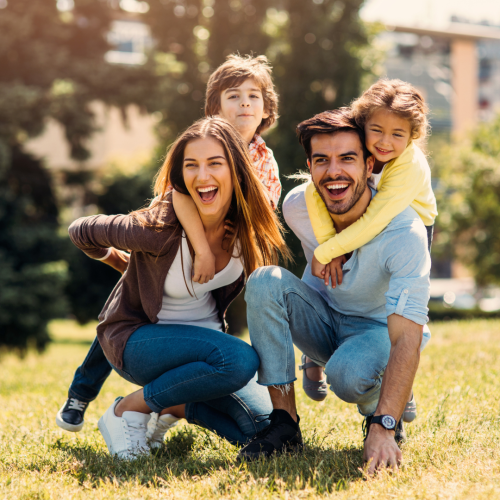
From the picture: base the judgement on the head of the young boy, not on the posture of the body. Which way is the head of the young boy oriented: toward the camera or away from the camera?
toward the camera

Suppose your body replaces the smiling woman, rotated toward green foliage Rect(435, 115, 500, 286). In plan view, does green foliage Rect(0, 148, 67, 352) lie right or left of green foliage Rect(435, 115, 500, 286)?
left

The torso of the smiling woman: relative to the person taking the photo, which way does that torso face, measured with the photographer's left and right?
facing the viewer and to the right of the viewer

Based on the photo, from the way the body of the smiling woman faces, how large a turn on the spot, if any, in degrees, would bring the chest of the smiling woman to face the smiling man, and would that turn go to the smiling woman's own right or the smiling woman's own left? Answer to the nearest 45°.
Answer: approximately 45° to the smiling woman's own left

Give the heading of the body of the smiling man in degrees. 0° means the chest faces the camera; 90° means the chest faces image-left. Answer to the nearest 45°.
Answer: approximately 45°

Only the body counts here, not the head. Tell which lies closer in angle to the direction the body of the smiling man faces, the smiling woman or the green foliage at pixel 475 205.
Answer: the smiling woman

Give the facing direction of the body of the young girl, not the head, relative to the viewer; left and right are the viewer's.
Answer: facing the viewer and to the left of the viewer

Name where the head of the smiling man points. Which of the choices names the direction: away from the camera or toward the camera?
toward the camera
